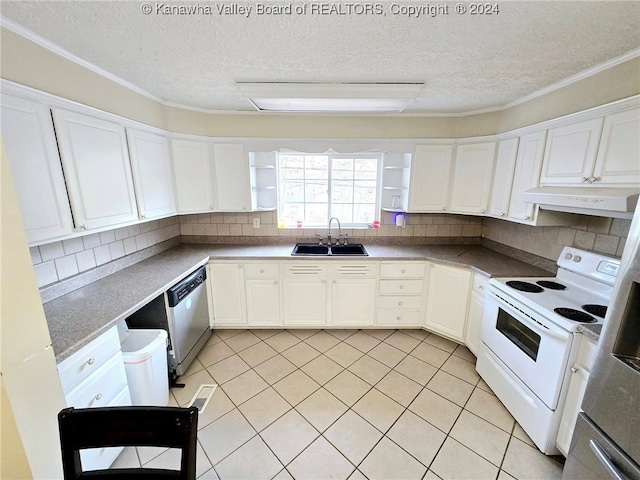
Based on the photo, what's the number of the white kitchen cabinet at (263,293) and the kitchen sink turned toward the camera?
2

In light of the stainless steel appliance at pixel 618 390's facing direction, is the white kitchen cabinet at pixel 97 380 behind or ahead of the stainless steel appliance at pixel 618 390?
ahead

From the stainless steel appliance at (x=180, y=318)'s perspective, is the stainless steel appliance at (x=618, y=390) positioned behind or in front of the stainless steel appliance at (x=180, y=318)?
in front

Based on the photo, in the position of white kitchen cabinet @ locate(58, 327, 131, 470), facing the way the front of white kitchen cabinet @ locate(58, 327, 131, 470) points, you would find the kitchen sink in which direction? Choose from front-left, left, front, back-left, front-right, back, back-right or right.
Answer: front-left

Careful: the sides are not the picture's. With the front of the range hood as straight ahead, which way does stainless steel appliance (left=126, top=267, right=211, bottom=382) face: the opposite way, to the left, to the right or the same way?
the opposite way

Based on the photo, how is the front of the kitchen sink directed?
toward the camera

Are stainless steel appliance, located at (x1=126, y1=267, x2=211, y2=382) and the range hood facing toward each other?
yes

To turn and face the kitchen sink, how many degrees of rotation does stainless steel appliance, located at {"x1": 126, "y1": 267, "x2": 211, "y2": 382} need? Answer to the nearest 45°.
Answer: approximately 45° to its left

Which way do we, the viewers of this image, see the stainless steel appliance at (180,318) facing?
facing the viewer and to the right of the viewer

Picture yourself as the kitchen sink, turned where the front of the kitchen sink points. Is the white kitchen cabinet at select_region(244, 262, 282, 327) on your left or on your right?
on your right

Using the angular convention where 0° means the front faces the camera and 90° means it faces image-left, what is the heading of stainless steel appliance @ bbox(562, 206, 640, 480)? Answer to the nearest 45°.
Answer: approximately 45°

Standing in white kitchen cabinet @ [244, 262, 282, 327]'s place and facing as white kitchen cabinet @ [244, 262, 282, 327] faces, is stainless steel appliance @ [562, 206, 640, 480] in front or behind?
in front

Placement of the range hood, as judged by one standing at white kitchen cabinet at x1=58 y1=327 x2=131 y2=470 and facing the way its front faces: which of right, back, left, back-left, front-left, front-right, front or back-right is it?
front

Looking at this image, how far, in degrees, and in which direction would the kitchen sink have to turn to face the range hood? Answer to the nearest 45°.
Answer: approximately 45° to its left

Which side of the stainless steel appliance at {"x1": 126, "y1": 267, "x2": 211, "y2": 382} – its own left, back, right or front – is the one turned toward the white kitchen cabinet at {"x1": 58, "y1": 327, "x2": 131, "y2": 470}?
right

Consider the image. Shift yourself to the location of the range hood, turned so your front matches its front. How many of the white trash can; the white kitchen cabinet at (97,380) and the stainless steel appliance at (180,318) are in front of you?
3

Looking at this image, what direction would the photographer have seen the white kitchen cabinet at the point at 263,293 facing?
facing the viewer
